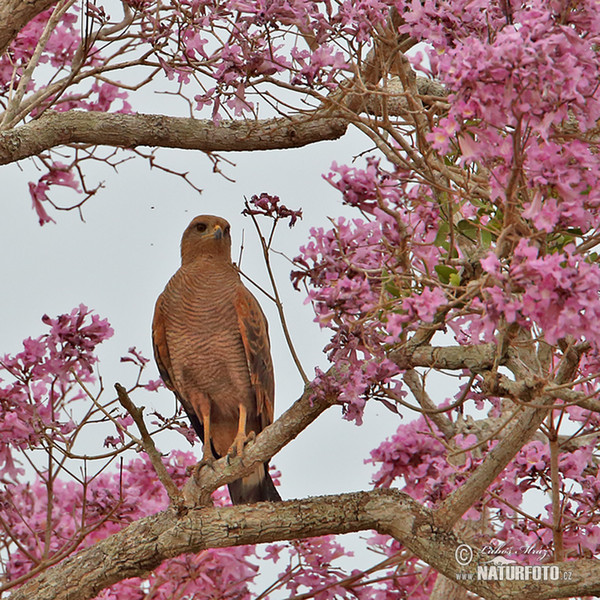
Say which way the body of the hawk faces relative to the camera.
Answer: toward the camera
